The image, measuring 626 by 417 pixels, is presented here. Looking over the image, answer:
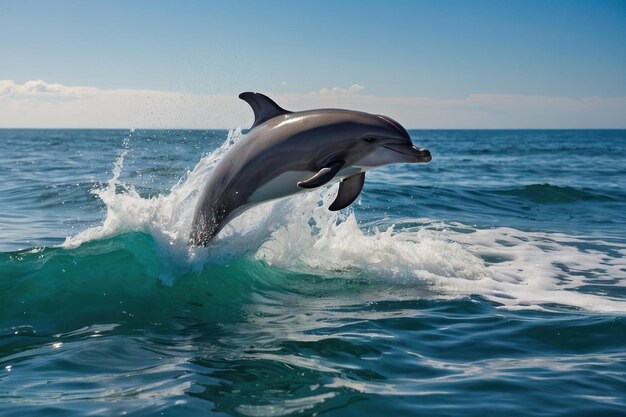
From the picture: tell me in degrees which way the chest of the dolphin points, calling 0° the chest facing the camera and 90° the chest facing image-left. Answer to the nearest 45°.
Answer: approximately 270°
